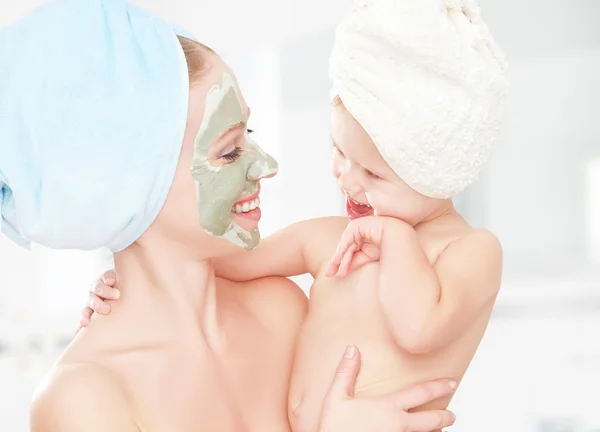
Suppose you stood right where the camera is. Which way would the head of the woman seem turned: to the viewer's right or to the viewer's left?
to the viewer's right

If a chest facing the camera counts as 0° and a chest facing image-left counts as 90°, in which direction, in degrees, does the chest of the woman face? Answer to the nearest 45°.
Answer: approximately 315°

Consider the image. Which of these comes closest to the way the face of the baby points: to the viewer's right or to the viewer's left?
to the viewer's left

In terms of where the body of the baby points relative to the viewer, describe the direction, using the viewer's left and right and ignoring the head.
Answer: facing the viewer and to the left of the viewer
